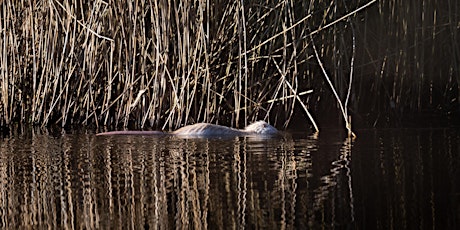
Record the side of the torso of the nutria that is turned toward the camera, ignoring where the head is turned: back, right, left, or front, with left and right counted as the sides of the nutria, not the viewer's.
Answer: right
